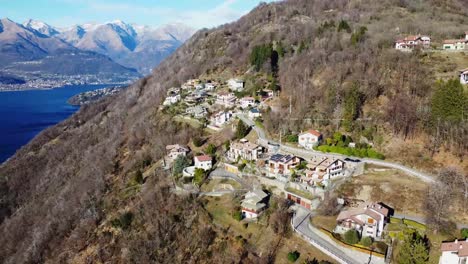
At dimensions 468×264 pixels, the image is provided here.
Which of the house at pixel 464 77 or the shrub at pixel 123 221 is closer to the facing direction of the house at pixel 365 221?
the shrub

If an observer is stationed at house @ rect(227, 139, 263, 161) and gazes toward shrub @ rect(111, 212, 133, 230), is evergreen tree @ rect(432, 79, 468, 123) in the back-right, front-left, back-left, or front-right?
back-left

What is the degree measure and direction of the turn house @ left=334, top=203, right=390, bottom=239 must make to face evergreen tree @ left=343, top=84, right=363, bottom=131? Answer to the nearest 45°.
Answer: approximately 135° to its right

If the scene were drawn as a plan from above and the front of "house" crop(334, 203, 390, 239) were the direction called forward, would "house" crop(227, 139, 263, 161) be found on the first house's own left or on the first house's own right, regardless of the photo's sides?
on the first house's own right

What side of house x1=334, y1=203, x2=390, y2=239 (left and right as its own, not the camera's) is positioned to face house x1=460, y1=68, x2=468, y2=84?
back

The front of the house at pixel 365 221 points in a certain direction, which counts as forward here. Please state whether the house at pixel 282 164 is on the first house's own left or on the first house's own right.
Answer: on the first house's own right

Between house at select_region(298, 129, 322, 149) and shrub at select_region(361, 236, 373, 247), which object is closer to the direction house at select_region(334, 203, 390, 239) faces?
the shrub

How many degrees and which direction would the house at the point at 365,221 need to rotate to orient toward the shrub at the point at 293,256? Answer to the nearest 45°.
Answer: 0° — it already faces it

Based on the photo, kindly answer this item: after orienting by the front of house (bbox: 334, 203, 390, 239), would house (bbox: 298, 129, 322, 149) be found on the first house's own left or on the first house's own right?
on the first house's own right

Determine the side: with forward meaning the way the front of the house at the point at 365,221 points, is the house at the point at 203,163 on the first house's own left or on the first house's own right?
on the first house's own right

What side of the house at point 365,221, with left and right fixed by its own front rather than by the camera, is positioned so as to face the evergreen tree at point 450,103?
back

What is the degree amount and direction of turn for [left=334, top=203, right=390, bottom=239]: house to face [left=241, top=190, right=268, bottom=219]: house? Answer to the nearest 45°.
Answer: approximately 45° to its right

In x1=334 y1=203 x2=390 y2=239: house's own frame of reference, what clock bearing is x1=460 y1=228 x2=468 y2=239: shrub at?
The shrub is roughly at 7 o'clock from the house.

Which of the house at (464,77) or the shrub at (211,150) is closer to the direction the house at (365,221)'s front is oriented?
the shrub

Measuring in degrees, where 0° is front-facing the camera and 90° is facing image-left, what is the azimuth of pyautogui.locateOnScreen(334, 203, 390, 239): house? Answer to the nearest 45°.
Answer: approximately 45°
